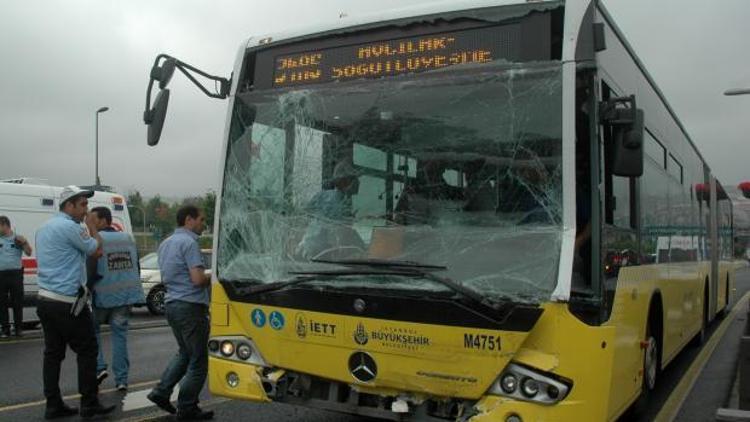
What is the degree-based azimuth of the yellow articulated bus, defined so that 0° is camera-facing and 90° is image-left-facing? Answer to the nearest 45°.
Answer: approximately 45°

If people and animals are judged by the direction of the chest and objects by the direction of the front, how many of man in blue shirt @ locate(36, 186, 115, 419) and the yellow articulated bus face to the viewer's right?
1

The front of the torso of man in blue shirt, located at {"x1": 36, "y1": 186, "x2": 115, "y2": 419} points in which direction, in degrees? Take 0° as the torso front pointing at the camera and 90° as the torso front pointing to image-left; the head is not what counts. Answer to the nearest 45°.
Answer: approximately 270°

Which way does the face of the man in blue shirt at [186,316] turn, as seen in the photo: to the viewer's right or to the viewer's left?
to the viewer's right

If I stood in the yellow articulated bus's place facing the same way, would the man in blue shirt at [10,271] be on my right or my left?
on my right
